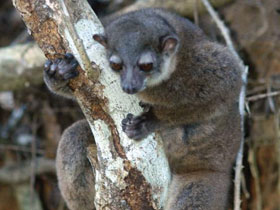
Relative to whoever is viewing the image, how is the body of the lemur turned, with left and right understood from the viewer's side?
facing the viewer and to the left of the viewer

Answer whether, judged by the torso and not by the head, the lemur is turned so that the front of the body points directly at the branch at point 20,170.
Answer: no

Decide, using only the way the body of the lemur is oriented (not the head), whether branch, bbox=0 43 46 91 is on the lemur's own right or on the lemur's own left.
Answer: on the lemur's own right

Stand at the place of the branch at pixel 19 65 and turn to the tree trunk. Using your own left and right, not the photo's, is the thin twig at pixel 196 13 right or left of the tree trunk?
left

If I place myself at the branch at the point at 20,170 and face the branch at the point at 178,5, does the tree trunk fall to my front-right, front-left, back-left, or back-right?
front-right
